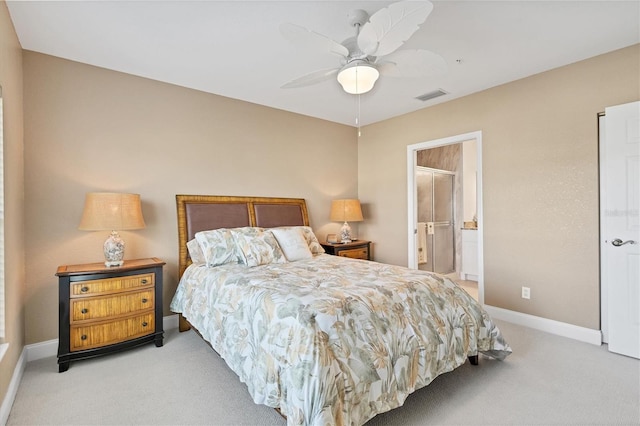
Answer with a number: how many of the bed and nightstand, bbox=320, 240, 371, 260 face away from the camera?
0

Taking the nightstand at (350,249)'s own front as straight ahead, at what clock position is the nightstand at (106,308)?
the nightstand at (106,308) is roughly at 3 o'clock from the nightstand at (350,249).

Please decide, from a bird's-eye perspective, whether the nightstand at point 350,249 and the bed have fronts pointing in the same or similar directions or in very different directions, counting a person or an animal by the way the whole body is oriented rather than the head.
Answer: same or similar directions

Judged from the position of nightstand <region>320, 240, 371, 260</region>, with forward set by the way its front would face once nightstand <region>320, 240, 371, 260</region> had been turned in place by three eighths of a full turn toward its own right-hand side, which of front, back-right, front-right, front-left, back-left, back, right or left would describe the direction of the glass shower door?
back-right

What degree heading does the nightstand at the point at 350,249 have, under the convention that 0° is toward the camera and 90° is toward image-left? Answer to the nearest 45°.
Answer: approximately 315°

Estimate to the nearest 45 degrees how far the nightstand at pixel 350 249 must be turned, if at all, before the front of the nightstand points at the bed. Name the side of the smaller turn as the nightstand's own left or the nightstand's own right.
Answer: approximately 45° to the nightstand's own right

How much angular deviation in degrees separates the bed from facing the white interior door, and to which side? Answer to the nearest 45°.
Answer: approximately 45° to its left

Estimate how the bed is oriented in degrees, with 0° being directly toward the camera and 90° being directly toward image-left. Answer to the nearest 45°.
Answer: approximately 315°

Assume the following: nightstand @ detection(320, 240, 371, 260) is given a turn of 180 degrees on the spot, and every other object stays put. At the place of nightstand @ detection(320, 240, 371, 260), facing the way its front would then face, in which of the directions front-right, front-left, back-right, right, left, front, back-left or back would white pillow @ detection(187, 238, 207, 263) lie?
left

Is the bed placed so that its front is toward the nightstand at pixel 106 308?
no

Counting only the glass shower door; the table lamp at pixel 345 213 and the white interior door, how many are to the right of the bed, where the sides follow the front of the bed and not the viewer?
0
